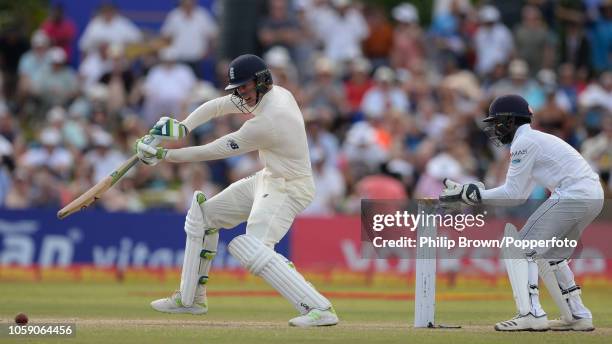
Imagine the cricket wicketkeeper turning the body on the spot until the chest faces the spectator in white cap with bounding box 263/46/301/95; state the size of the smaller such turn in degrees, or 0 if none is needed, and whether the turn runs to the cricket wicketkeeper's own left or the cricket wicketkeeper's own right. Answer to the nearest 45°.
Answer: approximately 45° to the cricket wicketkeeper's own right

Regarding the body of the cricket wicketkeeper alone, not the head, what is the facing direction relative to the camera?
to the viewer's left

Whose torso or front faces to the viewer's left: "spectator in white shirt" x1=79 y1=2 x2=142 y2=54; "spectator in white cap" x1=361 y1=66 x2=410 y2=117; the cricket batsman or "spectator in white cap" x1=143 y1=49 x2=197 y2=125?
the cricket batsman

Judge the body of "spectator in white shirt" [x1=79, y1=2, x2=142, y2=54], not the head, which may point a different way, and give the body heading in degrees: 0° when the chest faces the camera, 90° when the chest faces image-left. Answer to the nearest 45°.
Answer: approximately 0°

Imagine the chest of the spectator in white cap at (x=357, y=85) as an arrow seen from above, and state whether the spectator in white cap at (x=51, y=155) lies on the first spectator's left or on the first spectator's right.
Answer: on the first spectator's right

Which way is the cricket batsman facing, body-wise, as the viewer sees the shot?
to the viewer's left

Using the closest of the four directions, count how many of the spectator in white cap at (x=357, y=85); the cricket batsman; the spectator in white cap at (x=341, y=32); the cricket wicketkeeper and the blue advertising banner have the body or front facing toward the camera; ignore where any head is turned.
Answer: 3
